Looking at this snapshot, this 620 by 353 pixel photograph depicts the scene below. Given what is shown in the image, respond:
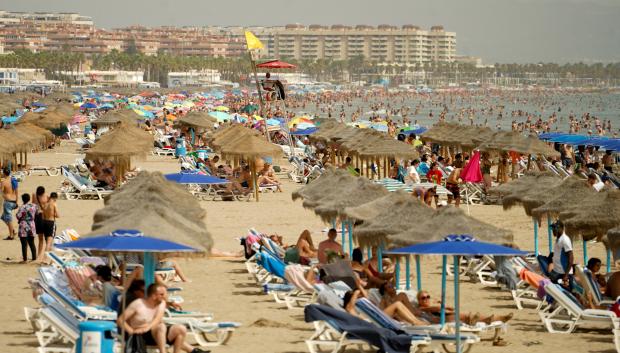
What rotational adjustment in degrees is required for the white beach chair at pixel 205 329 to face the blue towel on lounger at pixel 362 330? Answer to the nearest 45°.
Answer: approximately 45° to its right

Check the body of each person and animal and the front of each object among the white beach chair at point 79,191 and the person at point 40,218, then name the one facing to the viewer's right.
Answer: the white beach chair

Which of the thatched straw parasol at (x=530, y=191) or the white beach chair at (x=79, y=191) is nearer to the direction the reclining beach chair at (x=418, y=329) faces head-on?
the thatched straw parasol

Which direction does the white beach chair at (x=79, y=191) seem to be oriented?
to the viewer's right

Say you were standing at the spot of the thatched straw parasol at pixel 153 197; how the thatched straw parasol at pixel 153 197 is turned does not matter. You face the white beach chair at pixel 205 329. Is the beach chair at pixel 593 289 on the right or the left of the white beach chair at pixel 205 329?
left

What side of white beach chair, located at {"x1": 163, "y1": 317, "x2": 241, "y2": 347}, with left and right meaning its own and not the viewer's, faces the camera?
right

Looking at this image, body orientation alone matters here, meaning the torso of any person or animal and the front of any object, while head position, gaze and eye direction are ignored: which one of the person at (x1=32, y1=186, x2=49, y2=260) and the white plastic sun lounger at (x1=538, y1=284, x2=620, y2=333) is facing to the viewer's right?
the white plastic sun lounger

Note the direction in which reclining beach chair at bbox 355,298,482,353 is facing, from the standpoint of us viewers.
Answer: facing to the right of the viewer

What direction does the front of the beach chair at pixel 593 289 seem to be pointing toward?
to the viewer's right

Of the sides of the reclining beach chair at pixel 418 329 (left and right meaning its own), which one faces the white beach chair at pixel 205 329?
back
